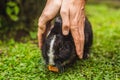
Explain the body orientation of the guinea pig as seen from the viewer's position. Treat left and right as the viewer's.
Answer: facing the viewer and to the left of the viewer
